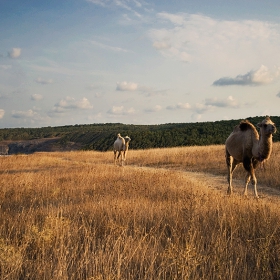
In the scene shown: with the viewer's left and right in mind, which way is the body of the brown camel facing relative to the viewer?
facing the viewer and to the right of the viewer
